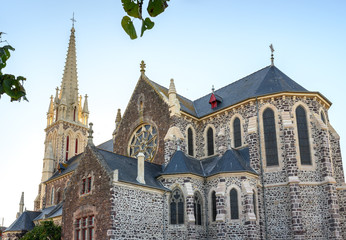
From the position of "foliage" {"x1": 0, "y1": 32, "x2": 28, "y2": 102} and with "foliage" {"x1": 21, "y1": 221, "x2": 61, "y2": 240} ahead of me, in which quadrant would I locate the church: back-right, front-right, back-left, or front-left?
front-right

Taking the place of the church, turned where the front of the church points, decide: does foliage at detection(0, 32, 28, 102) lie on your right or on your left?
on your left

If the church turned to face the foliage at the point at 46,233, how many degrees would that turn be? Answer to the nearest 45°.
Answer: approximately 45° to its left

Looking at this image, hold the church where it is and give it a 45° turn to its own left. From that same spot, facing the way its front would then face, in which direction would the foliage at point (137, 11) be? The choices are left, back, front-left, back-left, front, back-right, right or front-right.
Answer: left

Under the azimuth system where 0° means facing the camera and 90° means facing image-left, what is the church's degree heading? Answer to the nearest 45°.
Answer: approximately 135°
